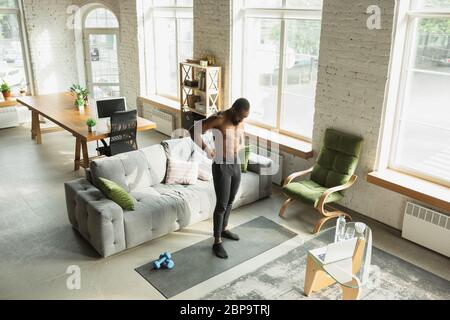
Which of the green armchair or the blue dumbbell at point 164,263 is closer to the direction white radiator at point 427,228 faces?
the blue dumbbell

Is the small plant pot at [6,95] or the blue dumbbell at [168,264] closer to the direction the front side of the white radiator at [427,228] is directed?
the blue dumbbell

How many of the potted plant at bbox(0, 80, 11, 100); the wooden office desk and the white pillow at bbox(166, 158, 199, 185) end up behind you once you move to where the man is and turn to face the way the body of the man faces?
3

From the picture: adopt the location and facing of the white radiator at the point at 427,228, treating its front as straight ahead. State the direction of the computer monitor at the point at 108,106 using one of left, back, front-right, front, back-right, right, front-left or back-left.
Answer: front-right

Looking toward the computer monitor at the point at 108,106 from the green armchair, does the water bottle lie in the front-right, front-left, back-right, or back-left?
back-left

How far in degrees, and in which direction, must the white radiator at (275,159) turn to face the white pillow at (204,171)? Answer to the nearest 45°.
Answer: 0° — it already faces it

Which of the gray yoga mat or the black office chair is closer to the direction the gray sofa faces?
the gray yoga mat

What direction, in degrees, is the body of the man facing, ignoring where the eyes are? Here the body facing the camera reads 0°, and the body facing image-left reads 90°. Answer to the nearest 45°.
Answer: approximately 315°

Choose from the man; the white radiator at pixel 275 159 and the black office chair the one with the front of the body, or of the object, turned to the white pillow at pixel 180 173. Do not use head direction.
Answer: the white radiator

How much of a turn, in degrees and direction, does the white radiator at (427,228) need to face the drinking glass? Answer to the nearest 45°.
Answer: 0° — it already faces it

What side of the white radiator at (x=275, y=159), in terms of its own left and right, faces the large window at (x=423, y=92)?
left

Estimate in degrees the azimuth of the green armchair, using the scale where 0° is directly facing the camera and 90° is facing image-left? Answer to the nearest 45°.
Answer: approximately 45°
